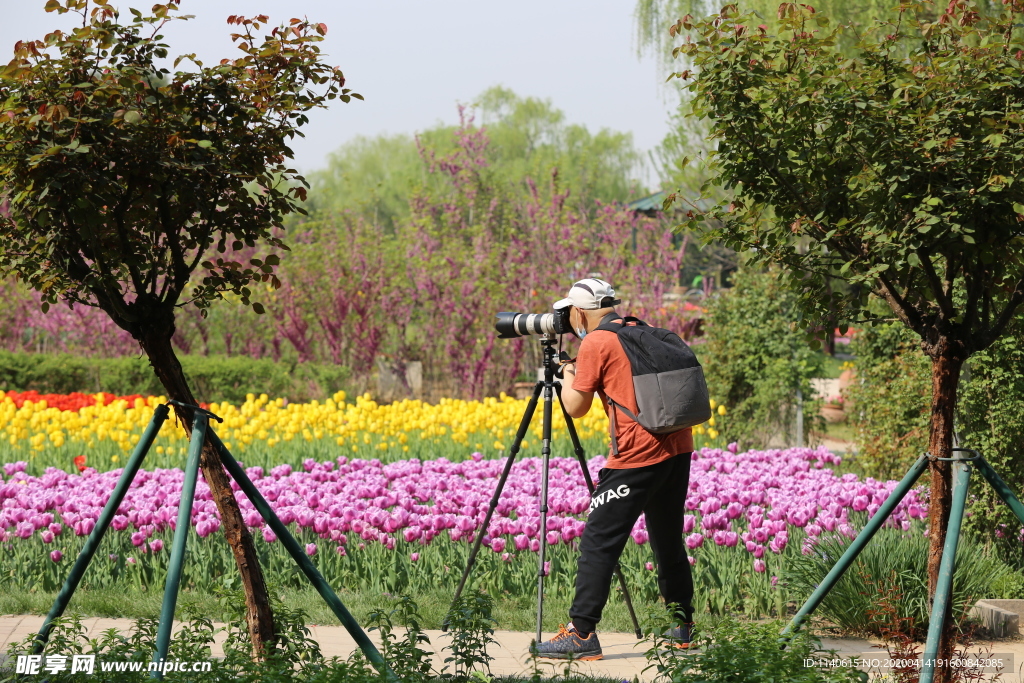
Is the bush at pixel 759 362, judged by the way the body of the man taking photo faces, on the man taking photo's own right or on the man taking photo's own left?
on the man taking photo's own right

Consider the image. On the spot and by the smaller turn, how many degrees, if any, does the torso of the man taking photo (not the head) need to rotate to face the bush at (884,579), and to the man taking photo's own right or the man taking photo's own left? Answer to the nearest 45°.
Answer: approximately 135° to the man taking photo's own right

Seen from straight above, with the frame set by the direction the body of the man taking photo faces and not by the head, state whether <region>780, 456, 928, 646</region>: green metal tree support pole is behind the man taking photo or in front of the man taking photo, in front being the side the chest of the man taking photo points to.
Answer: behind

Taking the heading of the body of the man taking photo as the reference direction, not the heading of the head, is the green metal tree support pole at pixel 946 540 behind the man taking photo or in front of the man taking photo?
behind

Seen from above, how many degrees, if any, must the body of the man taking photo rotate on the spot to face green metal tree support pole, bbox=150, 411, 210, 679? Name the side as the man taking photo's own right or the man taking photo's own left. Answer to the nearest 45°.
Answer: approximately 45° to the man taking photo's own left

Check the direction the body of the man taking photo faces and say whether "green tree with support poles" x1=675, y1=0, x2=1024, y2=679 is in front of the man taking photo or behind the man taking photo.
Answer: behind
